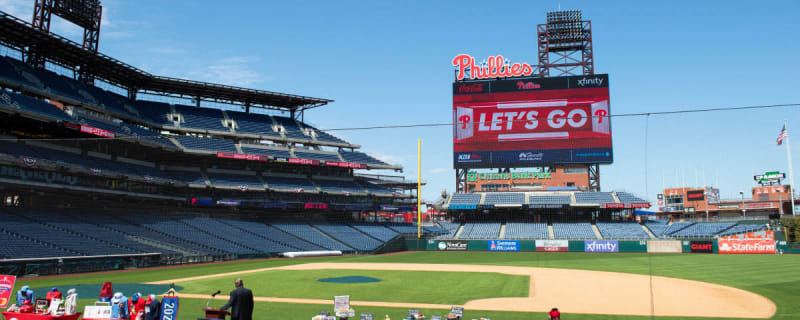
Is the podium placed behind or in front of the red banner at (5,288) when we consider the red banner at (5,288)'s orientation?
in front

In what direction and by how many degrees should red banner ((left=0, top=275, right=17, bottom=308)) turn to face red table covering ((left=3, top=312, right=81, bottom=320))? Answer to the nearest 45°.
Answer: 0° — it already faces it

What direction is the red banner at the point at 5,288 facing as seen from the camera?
toward the camera

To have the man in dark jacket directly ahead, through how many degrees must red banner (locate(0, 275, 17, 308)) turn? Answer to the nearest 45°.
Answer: approximately 45° to its left
